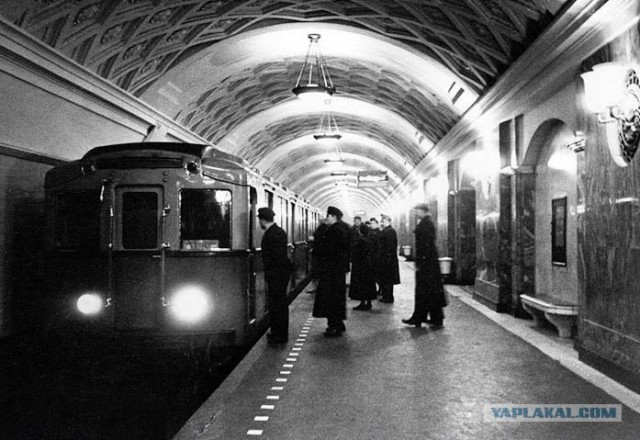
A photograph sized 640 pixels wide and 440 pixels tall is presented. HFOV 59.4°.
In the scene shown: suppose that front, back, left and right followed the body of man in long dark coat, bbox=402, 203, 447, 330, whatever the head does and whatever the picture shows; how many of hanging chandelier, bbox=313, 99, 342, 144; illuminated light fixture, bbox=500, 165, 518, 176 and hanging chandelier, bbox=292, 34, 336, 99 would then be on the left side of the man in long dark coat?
0

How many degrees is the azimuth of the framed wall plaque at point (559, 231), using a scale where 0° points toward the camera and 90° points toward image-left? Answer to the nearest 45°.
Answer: approximately 90°

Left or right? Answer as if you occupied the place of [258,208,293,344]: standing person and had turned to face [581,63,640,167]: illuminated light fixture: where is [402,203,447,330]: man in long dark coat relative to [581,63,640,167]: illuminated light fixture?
left

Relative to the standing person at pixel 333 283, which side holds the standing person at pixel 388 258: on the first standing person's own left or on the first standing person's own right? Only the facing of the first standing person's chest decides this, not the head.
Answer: on the first standing person's own right

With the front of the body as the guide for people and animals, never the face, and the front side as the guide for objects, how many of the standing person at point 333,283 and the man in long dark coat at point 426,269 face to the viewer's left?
2

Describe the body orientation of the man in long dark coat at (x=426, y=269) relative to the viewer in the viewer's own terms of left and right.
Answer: facing to the left of the viewer

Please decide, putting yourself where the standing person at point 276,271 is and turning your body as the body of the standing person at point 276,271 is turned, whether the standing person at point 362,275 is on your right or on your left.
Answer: on your right

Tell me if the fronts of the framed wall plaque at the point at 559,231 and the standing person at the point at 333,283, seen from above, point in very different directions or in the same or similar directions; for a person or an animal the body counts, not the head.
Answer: same or similar directions

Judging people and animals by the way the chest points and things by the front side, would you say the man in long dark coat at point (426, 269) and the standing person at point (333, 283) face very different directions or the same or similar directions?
same or similar directions

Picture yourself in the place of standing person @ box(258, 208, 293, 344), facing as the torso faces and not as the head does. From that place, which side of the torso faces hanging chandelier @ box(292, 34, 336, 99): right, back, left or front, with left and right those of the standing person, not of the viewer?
right

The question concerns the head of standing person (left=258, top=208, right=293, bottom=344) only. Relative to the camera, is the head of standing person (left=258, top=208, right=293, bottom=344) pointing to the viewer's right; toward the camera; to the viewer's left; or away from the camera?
to the viewer's left

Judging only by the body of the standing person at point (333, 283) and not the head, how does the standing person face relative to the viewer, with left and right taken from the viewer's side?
facing to the left of the viewer

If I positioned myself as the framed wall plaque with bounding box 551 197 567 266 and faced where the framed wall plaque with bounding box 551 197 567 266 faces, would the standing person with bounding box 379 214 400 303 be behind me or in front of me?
in front

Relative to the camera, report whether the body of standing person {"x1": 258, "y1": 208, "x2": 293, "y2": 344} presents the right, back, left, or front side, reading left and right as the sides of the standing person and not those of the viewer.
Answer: left

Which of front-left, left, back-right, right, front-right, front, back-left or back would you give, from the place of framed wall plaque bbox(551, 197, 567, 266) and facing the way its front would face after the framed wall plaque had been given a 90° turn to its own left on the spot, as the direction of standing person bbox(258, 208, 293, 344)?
front-right
